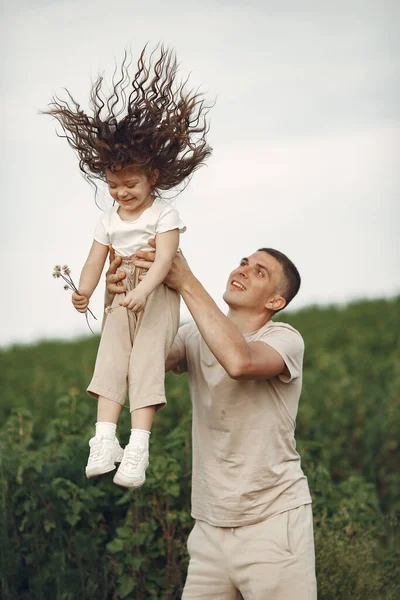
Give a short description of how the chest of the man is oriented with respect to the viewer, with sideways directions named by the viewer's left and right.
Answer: facing the viewer and to the left of the viewer

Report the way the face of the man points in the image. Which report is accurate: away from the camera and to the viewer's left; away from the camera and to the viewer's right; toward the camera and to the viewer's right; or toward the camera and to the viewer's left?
toward the camera and to the viewer's left
